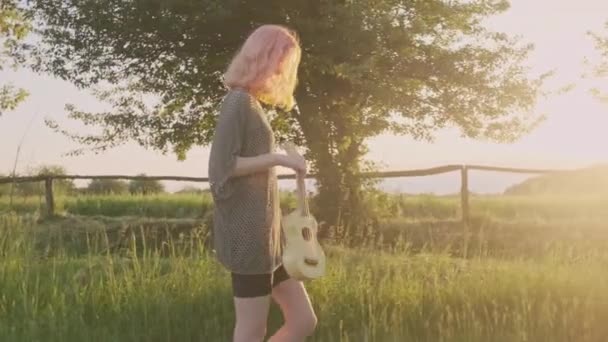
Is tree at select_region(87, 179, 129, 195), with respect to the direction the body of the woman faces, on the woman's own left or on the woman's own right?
on the woman's own left

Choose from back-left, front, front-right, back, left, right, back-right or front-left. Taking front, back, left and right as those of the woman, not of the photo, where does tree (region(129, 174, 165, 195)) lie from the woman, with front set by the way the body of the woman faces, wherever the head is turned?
left

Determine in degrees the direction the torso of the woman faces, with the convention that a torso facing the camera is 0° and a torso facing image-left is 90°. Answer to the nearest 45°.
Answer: approximately 270°

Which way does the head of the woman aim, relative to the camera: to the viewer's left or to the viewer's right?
to the viewer's right

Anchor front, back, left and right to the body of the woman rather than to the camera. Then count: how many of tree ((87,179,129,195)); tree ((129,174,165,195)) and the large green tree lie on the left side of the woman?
3

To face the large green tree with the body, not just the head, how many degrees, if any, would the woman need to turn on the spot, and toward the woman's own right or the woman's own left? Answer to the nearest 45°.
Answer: approximately 90° to the woman's own left
